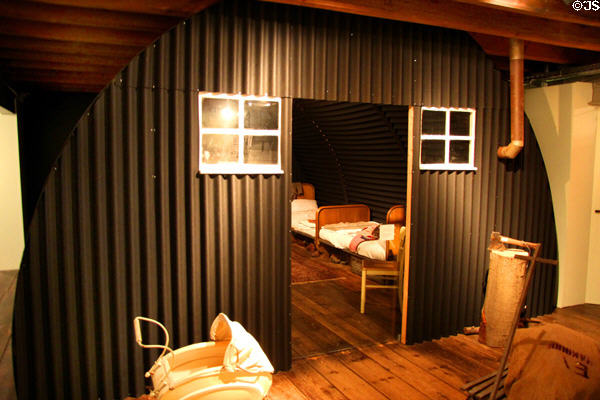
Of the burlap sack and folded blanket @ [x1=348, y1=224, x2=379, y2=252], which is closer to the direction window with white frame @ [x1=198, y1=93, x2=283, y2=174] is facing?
the burlap sack

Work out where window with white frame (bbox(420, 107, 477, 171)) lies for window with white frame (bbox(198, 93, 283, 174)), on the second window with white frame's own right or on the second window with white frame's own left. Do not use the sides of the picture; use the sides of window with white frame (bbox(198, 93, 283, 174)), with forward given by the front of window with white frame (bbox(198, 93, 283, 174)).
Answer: on the second window with white frame's own left

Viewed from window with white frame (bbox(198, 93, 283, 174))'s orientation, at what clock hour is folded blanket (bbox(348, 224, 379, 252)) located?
The folded blanket is roughly at 7 o'clock from the window with white frame.

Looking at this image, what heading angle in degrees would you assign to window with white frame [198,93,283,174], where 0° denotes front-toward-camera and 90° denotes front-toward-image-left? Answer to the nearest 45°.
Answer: approximately 0°

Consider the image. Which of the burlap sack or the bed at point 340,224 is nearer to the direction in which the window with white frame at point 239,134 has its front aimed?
the burlap sack

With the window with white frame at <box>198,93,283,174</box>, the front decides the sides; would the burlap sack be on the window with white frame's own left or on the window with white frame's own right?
on the window with white frame's own left

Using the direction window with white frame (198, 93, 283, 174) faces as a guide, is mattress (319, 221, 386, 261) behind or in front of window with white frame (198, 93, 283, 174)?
behind

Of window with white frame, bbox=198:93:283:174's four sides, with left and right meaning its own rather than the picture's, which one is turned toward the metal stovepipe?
left
